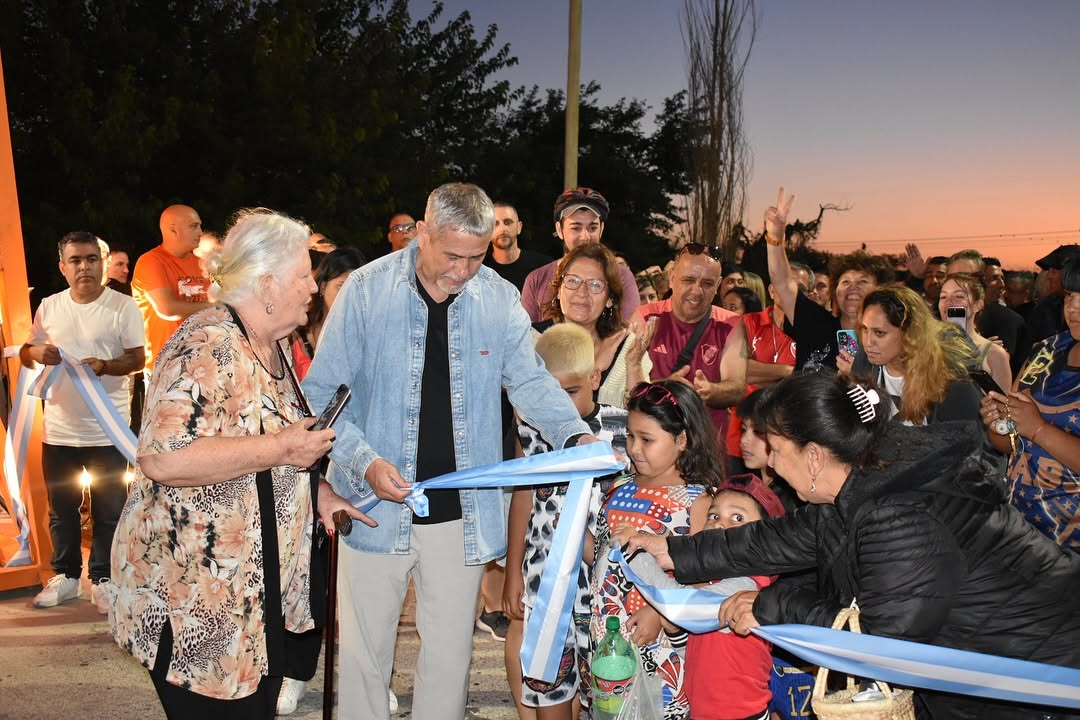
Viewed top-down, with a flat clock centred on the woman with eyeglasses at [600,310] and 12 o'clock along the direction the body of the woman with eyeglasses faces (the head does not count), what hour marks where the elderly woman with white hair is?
The elderly woman with white hair is roughly at 1 o'clock from the woman with eyeglasses.

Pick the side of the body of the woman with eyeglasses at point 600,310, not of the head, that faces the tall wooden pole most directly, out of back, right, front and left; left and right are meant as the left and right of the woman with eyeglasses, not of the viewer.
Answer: back

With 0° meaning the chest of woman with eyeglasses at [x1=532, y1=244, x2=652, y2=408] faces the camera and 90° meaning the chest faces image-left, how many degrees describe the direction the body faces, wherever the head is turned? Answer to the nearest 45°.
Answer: approximately 0°

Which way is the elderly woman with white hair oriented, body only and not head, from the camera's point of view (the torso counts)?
to the viewer's right

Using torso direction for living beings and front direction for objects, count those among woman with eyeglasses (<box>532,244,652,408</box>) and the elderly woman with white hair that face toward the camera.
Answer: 1

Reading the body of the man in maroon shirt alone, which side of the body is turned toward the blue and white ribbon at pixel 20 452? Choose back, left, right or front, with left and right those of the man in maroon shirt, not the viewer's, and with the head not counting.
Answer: right

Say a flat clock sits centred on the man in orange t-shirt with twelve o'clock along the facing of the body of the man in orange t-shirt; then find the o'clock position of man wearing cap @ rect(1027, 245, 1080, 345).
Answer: The man wearing cap is roughly at 11 o'clock from the man in orange t-shirt.

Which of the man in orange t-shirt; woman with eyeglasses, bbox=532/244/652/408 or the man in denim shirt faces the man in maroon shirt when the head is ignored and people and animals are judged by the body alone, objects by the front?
the man in orange t-shirt

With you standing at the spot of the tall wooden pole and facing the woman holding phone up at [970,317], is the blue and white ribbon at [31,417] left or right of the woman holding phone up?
right

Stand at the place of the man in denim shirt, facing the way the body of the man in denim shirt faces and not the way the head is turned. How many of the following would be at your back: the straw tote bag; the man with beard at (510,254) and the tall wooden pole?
2

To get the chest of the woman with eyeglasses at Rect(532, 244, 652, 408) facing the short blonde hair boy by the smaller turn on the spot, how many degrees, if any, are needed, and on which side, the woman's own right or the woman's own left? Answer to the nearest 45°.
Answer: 0° — they already face them
